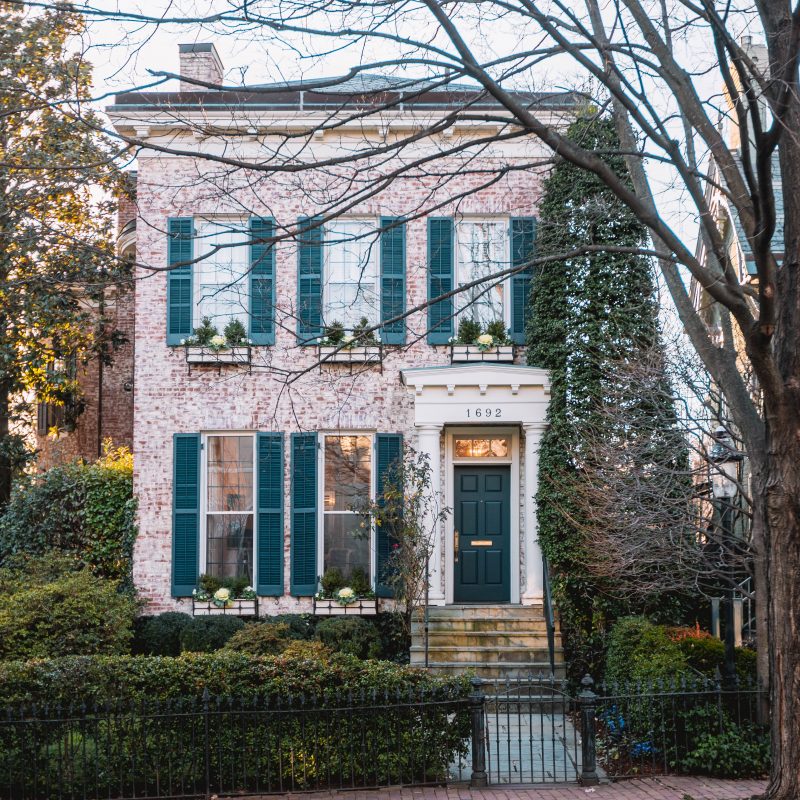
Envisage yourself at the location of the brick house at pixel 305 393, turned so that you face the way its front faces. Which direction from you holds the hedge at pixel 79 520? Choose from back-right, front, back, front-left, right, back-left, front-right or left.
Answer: right

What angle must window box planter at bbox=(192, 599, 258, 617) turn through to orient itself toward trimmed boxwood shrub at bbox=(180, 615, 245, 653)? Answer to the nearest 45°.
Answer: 0° — it already faces it

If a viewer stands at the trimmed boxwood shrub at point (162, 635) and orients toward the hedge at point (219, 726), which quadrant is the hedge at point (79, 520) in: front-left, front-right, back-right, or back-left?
back-right

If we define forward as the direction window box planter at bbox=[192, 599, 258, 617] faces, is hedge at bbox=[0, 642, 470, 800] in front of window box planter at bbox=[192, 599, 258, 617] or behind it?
in front

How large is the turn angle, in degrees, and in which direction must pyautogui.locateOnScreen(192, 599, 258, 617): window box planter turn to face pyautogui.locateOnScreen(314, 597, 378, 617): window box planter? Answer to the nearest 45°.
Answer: approximately 90° to its left

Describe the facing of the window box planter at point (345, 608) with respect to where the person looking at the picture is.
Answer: facing the viewer

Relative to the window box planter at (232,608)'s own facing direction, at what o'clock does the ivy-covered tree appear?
The ivy-covered tree is roughly at 10 o'clock from the window box planter.

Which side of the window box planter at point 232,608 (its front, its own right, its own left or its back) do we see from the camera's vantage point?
front

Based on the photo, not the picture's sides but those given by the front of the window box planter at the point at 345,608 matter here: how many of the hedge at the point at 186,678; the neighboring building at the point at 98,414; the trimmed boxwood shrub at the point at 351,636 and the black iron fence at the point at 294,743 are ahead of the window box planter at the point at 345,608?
3

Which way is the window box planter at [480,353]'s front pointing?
toward the camera
